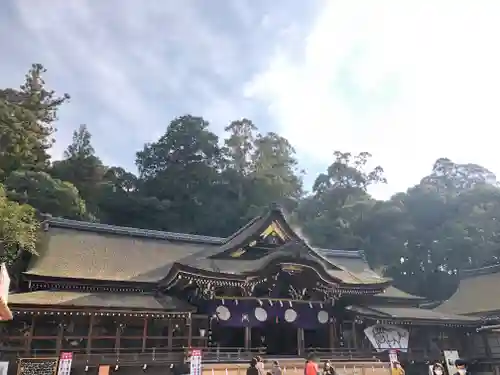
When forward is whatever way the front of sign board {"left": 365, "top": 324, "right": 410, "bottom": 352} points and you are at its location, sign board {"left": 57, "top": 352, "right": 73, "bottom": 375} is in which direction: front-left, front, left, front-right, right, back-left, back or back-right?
front-right

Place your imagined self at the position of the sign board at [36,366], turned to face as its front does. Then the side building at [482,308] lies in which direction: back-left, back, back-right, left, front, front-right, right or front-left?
left

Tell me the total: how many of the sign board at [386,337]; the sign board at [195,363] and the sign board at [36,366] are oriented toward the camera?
3

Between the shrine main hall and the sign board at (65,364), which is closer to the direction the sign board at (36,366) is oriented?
the sign board

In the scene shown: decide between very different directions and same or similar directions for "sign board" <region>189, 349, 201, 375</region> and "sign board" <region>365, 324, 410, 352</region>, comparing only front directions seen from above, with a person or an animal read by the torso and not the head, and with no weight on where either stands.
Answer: same or similar directions

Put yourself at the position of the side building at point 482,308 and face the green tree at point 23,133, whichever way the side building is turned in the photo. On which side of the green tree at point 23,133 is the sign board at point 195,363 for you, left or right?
left

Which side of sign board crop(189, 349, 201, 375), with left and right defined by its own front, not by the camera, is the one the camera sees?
front

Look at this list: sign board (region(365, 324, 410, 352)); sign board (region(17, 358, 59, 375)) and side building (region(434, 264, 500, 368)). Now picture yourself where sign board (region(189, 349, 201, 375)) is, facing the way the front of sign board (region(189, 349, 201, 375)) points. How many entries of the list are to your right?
1

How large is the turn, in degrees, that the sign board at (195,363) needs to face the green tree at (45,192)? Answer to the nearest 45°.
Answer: approximately 135° to its right

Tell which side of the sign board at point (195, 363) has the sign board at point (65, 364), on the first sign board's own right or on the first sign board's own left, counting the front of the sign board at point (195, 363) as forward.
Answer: on the first sign board's own right

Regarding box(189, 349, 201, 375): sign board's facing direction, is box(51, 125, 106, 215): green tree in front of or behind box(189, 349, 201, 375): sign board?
behind

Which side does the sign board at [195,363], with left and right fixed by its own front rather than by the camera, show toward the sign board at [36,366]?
right

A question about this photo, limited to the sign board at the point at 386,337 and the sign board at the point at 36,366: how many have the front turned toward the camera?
2
